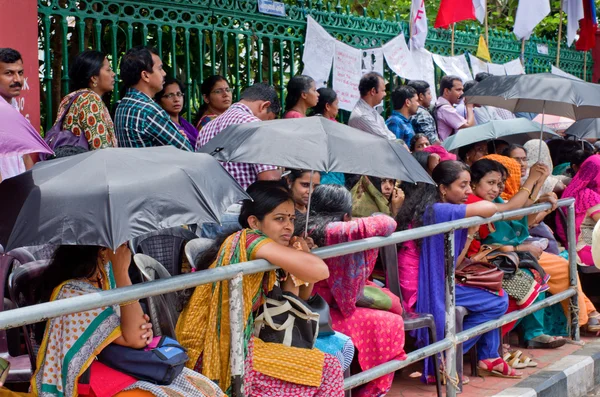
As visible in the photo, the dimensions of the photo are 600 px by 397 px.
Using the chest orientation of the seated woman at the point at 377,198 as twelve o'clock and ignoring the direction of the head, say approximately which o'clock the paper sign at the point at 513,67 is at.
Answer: The paper sign is roughly at 8 o'clock from the seated woman.

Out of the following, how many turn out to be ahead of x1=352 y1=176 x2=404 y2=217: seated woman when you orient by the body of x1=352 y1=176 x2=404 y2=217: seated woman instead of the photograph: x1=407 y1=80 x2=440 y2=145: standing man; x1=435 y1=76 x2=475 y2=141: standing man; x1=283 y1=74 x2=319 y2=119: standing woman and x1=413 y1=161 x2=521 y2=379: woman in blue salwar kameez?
1

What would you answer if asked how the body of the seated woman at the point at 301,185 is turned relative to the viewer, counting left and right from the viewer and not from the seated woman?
facing the viewer and to the right of the viewer

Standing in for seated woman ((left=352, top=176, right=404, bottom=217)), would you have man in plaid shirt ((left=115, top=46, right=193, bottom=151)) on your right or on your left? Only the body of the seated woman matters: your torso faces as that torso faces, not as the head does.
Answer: on your right

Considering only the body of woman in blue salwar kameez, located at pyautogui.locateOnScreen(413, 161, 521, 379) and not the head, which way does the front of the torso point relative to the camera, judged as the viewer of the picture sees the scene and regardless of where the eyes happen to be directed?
to the viewer's right

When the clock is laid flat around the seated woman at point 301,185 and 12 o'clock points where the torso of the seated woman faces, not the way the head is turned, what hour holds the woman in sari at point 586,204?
The woman in sari is roughly at 9 o'clock from the seated woman.

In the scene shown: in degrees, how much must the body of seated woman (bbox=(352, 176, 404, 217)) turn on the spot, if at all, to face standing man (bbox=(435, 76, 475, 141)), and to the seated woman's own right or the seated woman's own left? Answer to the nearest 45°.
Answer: approximately 135° to the seated woman's own left

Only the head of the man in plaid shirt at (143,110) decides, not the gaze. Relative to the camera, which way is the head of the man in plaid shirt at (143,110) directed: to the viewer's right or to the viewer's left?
to the viewer's right

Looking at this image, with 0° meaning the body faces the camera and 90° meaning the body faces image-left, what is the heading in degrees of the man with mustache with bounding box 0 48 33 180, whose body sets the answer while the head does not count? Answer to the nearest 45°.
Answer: approximately 315°

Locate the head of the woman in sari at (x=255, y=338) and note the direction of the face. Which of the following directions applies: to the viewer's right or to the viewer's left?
to the viewer's right

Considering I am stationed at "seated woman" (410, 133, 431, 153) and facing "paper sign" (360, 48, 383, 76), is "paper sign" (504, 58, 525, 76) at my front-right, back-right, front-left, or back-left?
front-right
